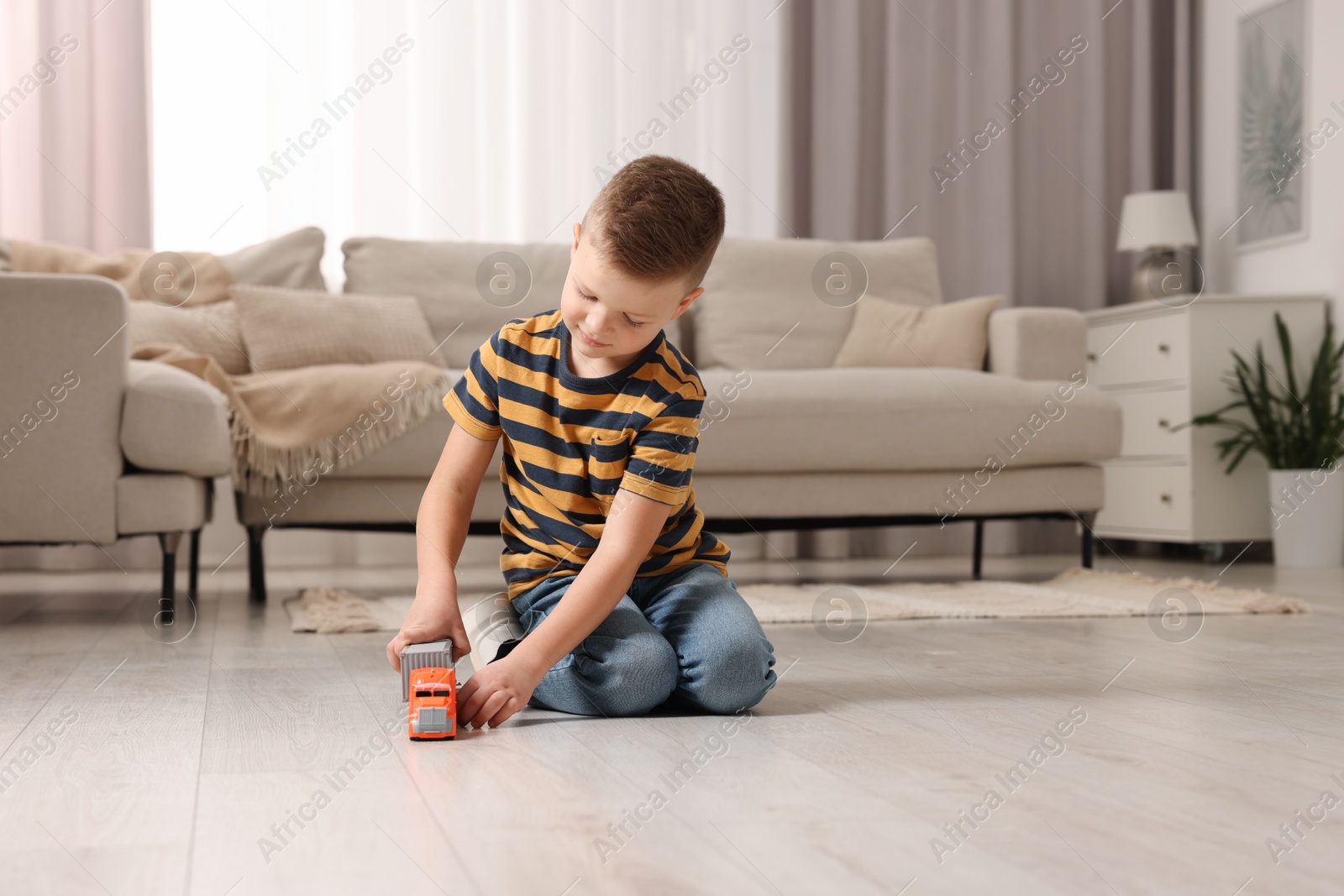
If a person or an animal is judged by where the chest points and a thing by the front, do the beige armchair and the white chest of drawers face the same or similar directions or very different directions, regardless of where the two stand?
very different directions

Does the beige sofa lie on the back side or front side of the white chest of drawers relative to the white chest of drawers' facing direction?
on the front side

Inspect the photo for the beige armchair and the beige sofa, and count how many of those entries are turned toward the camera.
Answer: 1

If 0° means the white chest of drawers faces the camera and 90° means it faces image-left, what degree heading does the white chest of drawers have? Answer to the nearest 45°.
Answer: approximately 45°

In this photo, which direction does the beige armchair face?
to the viewer's right

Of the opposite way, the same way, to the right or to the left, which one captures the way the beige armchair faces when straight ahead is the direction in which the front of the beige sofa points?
to the left
